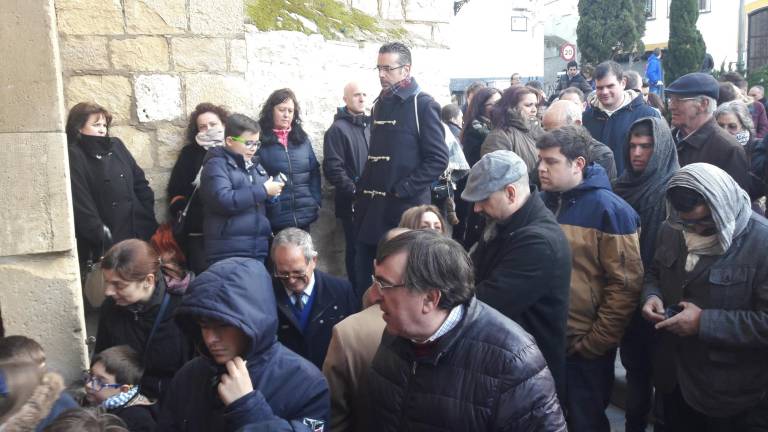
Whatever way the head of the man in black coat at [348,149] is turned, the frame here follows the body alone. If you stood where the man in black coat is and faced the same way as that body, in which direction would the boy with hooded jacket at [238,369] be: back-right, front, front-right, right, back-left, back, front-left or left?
front-right

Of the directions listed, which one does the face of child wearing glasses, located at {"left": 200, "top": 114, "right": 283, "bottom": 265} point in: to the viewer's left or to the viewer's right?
to the viewer's right

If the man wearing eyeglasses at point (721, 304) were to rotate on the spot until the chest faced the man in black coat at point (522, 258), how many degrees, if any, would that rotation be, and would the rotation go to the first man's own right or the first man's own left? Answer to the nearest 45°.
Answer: approximately 45° to the first man's own right

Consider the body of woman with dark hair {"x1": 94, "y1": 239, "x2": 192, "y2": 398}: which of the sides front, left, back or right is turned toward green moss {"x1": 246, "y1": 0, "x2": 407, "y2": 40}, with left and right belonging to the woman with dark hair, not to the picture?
back

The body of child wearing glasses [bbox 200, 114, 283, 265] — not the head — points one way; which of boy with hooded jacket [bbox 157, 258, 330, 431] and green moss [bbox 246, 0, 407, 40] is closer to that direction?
the boy with hooded jacket

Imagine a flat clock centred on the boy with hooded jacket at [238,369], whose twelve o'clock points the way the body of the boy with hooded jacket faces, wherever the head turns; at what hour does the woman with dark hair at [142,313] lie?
The woman with dark hair is roughly at 4 o'clock from the boy with hooded jacket.

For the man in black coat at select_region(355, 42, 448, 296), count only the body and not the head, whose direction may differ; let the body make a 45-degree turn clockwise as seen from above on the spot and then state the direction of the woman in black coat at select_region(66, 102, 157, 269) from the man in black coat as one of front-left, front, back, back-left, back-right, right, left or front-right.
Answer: front

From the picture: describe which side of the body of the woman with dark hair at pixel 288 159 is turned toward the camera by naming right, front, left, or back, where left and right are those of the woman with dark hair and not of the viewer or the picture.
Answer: front
